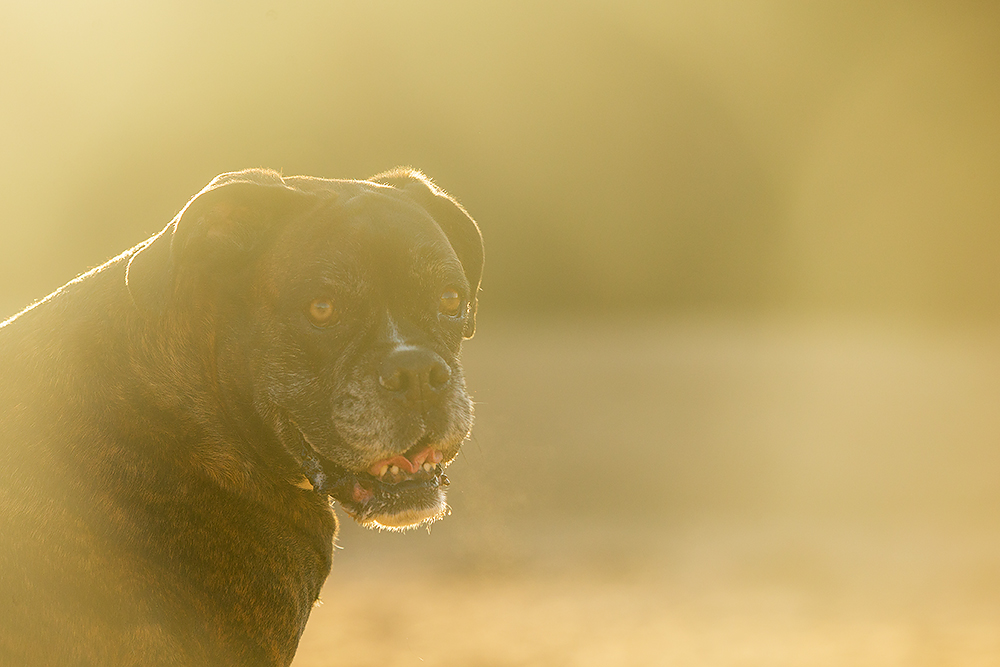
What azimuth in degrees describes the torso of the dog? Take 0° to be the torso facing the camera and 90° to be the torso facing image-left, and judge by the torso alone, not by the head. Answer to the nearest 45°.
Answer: approximately 315°
